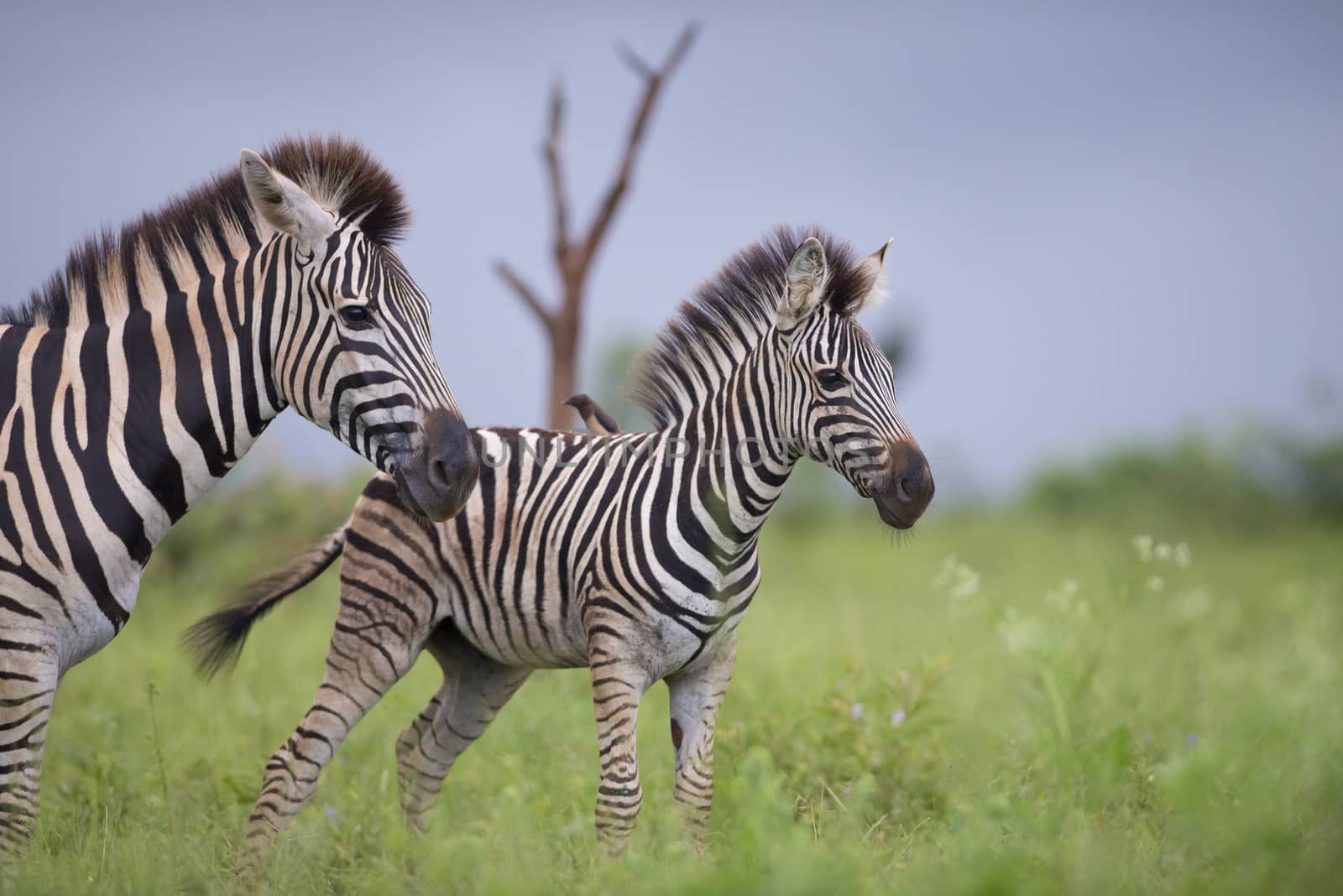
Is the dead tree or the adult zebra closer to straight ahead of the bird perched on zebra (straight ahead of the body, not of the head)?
the adult zebra

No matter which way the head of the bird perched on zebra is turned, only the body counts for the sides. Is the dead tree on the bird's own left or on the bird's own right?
on the bird's own right

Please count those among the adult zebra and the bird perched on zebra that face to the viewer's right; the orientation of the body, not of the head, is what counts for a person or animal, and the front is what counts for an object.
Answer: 1

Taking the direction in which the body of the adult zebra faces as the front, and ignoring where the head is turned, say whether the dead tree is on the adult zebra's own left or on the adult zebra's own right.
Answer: on the adult zebra's own left

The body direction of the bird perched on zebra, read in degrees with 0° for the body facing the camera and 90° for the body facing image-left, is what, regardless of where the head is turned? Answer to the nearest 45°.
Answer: approximately 90°

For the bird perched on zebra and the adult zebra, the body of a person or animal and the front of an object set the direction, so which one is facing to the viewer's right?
the adult zebra

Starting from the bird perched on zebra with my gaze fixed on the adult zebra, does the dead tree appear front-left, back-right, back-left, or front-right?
back-right

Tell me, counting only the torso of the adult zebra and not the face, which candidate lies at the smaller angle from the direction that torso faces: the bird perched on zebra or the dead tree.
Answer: the bird perched on zebra

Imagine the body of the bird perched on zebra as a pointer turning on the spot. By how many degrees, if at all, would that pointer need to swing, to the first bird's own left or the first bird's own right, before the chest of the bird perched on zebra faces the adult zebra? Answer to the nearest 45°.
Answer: approximately 45° to the first bird's own left

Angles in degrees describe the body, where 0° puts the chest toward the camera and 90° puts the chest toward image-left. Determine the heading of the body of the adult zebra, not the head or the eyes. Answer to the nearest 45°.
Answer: approximately 270°

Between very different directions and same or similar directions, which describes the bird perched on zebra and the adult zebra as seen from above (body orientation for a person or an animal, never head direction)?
very different directions
